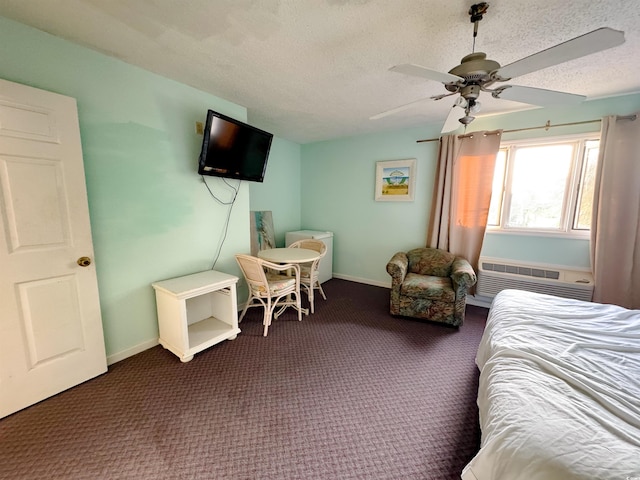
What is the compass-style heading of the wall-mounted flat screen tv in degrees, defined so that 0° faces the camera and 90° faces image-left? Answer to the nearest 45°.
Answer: approximately 315°

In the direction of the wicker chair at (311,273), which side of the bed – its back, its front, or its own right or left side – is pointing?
front

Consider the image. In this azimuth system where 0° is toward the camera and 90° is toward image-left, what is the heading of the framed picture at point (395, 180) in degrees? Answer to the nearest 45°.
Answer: approximately 0°

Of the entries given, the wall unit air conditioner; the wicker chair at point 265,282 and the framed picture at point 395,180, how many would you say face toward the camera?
2

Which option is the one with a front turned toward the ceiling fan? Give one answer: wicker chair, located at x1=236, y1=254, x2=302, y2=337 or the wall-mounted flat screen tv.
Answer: the wall-mounted flat screen tv

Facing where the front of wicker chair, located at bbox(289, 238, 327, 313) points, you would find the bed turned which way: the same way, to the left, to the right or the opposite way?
to the right

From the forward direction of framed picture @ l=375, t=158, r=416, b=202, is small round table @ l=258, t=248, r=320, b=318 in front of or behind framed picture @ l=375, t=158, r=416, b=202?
in front

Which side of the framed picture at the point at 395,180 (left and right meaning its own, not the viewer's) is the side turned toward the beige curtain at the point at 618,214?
left

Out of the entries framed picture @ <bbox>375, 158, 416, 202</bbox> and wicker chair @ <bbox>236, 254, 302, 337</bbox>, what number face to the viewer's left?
0

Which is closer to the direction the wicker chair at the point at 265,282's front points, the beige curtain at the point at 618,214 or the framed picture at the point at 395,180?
the framed picture

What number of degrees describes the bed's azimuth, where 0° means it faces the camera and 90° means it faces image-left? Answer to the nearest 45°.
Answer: approximately 90°

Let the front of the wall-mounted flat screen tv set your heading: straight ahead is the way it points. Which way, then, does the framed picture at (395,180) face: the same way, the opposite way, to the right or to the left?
to the right
